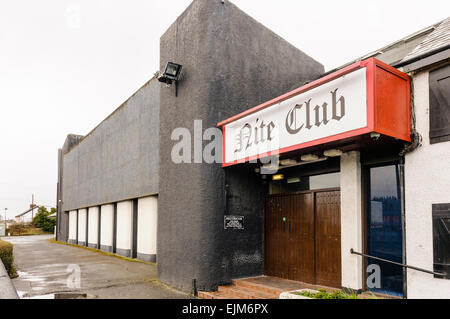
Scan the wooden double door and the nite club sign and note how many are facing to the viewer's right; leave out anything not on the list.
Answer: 0

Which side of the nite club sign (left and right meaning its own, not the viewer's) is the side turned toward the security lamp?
right

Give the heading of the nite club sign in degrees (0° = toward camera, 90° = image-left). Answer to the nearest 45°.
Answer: approximately 45°

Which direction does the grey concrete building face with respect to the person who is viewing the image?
facing the viewer and to the left of the viewer

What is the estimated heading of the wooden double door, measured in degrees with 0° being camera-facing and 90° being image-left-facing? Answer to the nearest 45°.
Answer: approximately 45°
